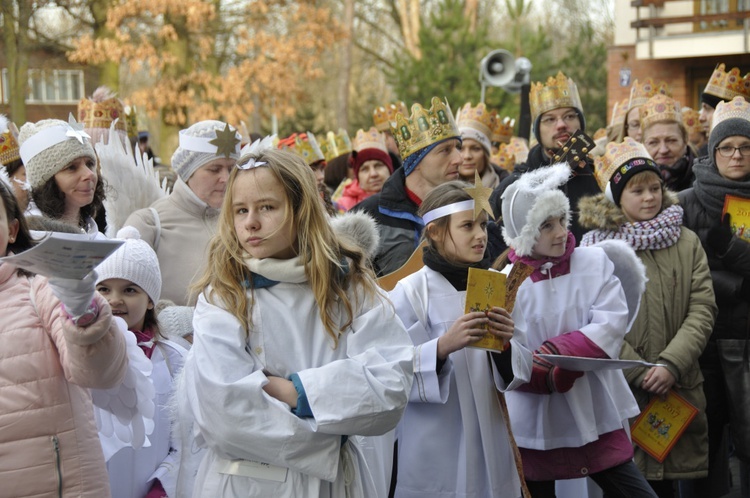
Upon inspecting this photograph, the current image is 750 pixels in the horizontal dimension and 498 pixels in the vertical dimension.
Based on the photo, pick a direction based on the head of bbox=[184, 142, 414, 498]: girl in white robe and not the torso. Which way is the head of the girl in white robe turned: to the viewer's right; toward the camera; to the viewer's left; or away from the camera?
toward the camera

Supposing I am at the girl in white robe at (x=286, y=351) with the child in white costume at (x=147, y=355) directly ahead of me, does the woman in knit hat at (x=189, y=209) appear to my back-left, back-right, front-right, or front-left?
front-right

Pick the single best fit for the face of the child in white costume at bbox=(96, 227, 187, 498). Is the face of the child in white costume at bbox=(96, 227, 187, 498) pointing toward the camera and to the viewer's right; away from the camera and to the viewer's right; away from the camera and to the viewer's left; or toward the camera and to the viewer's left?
toward the camera and to the viewer's left

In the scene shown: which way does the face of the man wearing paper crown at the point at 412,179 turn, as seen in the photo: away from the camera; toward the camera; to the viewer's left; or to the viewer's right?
to the viewer's right

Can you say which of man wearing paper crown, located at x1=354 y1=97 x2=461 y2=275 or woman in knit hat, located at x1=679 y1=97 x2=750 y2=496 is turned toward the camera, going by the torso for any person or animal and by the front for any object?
the woman in knit hat

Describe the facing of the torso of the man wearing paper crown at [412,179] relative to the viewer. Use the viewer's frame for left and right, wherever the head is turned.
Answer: facing to the right of the viewer

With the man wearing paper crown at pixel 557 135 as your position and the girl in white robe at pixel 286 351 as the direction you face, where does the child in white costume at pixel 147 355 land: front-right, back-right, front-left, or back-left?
front-right

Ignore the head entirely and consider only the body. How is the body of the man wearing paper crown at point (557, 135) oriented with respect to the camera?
toward the camera

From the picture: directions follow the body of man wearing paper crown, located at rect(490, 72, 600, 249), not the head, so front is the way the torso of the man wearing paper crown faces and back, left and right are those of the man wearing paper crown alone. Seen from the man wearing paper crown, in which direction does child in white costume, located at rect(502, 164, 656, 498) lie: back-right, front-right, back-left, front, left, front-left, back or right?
front

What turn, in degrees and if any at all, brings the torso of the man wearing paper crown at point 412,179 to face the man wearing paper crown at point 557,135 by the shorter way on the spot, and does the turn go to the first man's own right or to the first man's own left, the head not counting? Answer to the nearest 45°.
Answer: approximately 45° to the first man's own left

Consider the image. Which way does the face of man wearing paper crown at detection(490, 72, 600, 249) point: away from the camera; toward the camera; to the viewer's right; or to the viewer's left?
toward the camera

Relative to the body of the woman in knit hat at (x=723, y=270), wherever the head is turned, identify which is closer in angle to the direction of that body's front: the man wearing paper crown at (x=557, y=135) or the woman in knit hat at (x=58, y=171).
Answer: the woman in knit hat

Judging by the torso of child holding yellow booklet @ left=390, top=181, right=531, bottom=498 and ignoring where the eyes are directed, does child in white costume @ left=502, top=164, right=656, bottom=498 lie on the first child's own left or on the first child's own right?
on the first child's own left
